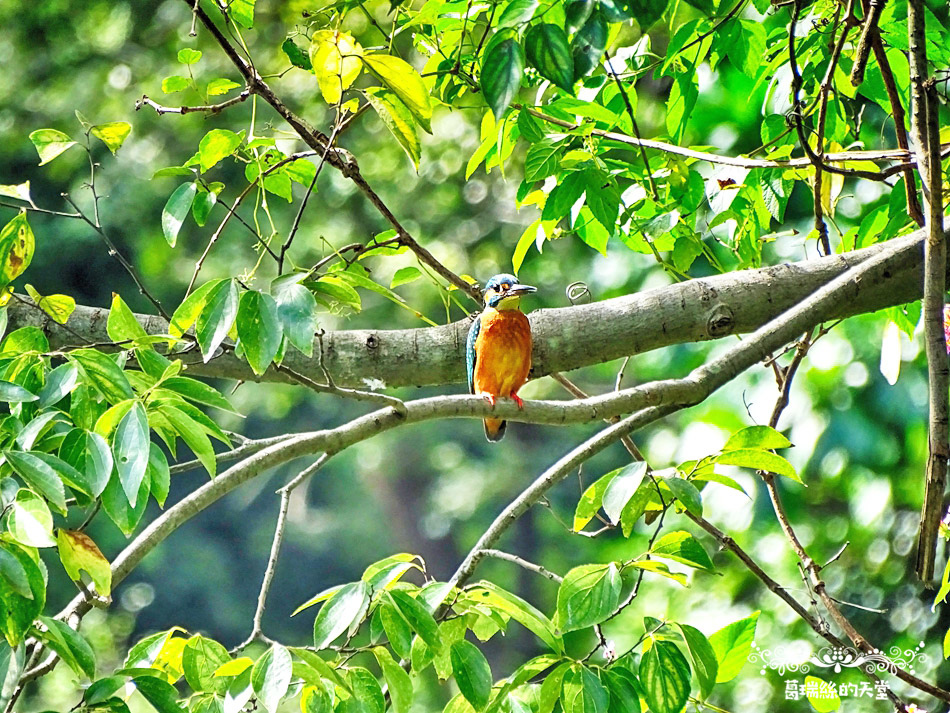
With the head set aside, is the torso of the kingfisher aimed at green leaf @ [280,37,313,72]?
no

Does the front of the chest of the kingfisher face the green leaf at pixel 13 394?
no

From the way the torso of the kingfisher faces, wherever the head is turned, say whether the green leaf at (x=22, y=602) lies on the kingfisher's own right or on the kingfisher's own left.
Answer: on the kingfisher's own right

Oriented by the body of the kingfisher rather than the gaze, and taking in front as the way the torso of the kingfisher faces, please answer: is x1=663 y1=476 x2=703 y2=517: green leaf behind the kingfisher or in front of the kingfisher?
in front

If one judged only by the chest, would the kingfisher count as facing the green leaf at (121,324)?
no

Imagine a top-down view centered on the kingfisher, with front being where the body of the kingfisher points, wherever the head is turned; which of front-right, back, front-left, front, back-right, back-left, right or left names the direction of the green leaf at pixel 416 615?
front-right

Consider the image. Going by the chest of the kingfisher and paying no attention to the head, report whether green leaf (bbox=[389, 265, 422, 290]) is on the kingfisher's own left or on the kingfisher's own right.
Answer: on the kingfisher's own right

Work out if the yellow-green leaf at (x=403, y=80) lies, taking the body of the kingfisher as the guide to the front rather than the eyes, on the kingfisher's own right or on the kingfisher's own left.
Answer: on the kingfisher's own right

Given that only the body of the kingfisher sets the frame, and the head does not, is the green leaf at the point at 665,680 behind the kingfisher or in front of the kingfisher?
in front

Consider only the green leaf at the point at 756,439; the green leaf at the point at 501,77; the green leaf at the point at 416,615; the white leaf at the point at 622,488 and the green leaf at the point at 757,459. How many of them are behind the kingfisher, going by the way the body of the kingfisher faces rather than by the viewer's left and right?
0

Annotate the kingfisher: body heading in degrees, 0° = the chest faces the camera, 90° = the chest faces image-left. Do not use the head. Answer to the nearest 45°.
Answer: approximately 315°

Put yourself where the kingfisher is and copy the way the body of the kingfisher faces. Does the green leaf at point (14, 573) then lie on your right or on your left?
on your right
